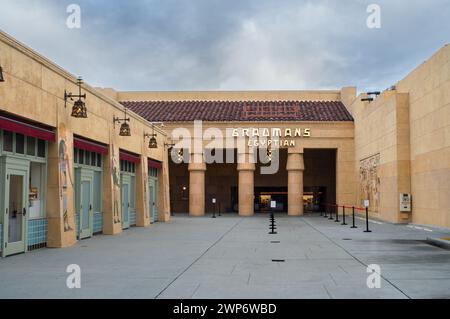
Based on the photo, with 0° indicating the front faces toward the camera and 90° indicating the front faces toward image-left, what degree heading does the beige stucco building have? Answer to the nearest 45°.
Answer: approximately 0°
